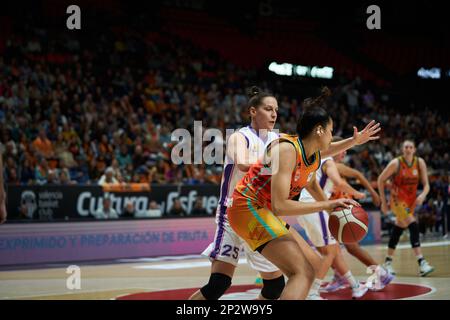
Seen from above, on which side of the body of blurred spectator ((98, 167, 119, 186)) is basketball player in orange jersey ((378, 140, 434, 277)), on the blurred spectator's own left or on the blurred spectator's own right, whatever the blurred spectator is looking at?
on the blurred spectator's own left

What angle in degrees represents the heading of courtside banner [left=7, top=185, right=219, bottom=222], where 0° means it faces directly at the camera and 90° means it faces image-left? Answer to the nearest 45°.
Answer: approximately 0°

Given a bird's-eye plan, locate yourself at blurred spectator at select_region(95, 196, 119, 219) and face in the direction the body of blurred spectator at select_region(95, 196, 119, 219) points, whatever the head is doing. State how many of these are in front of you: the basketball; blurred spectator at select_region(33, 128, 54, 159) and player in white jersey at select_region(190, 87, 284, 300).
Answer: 2

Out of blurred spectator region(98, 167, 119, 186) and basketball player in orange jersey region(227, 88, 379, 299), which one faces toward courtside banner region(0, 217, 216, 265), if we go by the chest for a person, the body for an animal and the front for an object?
the blurred spectator

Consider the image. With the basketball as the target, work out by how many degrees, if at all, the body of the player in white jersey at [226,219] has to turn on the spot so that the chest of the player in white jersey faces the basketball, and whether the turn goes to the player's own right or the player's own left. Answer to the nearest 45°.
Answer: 0° — they already face it

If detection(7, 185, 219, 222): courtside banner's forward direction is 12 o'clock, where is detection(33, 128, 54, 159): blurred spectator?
The blurred spectator is roughly at 5 o'clock from the courtside banner.

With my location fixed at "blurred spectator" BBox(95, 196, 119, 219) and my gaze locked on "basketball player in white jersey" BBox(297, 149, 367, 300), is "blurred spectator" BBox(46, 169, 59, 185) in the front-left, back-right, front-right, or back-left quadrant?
back-right
